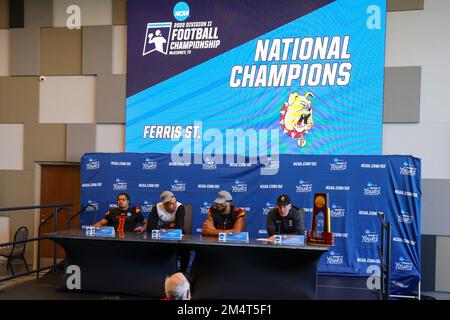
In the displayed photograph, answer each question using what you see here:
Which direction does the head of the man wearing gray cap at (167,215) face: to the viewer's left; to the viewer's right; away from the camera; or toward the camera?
toward the camera

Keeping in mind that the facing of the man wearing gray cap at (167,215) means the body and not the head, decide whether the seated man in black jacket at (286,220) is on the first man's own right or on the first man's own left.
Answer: on the first man's own left

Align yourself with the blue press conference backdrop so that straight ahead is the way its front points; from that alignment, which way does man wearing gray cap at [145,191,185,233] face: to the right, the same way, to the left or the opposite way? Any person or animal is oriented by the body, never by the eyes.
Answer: the same way

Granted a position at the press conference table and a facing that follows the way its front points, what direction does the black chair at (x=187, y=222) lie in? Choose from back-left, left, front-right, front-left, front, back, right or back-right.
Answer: back

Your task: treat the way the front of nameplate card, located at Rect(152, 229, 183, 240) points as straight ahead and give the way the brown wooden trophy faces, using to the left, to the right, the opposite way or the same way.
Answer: the same way

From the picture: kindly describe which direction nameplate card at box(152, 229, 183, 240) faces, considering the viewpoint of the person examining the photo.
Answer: facing the viewer

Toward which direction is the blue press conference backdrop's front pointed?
toward the camera

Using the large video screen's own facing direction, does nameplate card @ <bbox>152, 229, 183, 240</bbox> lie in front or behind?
in front

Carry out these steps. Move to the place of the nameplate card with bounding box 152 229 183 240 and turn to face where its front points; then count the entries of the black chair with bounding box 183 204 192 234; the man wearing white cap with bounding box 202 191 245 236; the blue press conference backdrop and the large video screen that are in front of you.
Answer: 0

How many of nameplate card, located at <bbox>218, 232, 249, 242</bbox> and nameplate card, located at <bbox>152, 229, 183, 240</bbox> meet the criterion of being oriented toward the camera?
2

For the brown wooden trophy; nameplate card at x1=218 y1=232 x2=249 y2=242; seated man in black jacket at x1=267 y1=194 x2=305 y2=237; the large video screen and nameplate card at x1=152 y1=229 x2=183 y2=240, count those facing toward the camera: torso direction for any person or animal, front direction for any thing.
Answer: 5

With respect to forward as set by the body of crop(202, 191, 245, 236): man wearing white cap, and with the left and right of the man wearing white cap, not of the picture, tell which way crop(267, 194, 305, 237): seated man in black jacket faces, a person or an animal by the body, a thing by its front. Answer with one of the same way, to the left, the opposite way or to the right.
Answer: the same way

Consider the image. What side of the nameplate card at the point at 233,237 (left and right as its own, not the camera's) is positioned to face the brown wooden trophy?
left

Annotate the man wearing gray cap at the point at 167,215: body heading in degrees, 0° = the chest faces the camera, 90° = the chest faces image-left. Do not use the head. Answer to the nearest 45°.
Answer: approximately 0°

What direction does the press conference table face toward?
toward the camera

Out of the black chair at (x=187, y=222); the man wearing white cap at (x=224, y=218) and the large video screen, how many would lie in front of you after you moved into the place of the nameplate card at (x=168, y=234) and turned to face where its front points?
0

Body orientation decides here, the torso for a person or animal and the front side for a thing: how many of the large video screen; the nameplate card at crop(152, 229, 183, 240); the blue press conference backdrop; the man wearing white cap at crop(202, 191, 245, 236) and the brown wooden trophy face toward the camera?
5
